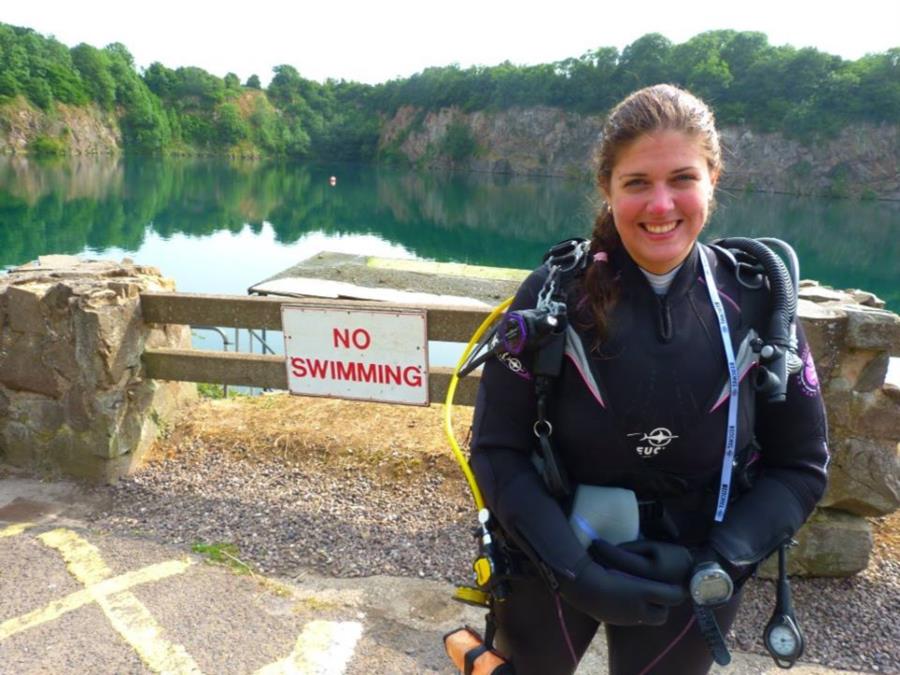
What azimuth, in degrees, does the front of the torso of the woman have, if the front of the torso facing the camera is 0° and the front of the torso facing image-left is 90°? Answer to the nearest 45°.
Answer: approximately 0°

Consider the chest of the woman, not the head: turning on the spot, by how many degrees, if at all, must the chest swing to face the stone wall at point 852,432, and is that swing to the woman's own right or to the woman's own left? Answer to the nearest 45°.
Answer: approximately 135° to the woman's own left

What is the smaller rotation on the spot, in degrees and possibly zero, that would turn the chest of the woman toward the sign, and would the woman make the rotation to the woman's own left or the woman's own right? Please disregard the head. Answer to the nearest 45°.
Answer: approximately 135° to the woman's own right

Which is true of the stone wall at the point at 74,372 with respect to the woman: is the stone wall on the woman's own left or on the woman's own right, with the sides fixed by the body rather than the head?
on the woman's own right

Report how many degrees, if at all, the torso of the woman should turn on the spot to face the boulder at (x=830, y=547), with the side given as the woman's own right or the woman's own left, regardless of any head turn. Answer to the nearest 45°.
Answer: approximately 135° to the woman's own left
